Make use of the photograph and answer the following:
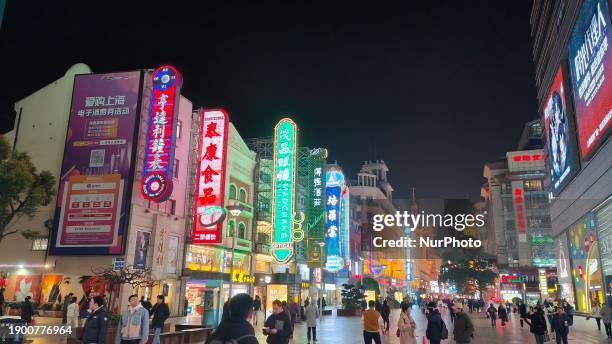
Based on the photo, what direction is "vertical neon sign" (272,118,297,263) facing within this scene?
toward the camera

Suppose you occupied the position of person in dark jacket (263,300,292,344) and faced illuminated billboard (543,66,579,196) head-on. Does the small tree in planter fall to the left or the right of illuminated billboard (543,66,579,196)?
left

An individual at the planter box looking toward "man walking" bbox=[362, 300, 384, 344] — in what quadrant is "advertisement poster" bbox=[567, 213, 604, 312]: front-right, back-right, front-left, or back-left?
front-left

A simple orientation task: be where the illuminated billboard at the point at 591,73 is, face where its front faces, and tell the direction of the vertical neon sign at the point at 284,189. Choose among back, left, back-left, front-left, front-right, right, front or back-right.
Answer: front-right

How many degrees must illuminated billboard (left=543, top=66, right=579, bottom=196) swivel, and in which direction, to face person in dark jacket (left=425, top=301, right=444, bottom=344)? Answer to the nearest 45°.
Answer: approximately 45° to its left

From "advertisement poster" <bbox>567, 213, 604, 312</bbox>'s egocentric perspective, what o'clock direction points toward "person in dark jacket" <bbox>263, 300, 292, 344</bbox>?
The person in dark jacket is roughly at 11 o'clock from the advertisement poster.

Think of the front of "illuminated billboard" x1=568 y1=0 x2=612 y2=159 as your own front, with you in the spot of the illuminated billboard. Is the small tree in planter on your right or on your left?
on your right

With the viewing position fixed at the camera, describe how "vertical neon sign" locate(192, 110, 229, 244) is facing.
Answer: facing the viewer

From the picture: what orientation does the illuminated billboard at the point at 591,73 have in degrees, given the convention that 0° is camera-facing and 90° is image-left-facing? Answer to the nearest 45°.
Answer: approximately 45°

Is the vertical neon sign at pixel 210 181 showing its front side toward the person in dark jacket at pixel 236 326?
yes

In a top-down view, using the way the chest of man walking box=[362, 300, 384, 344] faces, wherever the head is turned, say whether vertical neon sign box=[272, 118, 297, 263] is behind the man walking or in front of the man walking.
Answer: in front

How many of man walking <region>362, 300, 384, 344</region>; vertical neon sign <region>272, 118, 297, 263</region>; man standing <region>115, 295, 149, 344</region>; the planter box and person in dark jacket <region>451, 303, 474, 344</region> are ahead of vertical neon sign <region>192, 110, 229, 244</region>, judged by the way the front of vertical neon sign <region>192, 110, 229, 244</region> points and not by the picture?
3

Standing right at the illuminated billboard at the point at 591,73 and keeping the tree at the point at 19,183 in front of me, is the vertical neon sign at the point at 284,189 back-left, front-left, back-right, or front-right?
front-right

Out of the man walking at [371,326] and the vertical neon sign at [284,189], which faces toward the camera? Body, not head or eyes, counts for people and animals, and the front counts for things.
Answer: the vertical neon sign

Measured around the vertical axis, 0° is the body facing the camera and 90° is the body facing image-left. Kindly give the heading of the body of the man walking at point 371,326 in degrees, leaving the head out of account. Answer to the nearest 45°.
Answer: approximately 180°

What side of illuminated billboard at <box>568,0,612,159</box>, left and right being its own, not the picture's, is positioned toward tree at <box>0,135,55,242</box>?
front

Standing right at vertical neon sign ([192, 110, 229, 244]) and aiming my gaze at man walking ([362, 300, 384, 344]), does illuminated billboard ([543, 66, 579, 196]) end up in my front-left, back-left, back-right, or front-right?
front-left

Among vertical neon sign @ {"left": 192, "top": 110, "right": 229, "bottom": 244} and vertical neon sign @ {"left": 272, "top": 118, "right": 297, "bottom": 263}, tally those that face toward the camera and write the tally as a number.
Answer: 2
